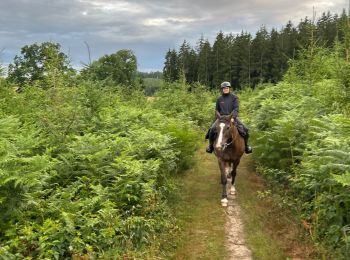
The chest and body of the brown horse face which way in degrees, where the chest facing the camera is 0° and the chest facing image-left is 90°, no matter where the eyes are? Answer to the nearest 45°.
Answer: approximately 0°
